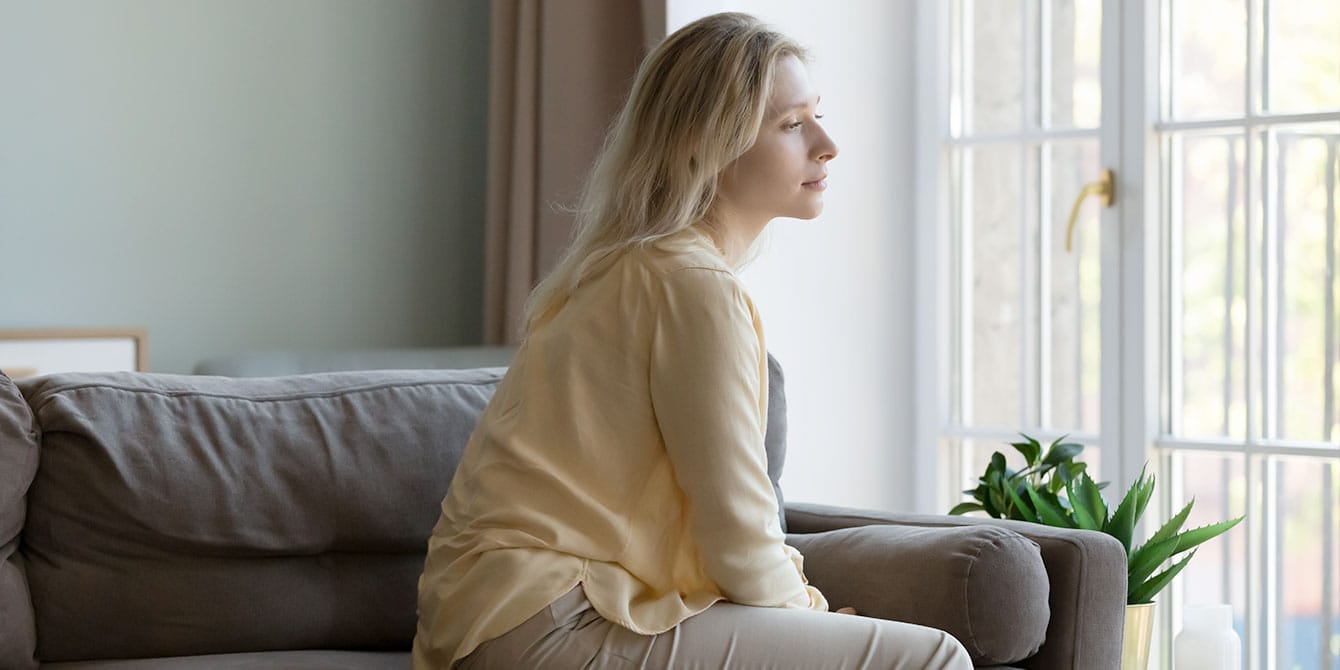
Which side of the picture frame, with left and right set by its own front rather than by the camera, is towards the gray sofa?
front

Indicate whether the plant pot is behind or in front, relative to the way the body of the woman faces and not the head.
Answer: in front

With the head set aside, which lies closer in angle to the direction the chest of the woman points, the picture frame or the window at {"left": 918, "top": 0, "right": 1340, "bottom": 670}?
the window

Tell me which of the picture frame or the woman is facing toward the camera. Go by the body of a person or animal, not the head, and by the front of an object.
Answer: the picture frame

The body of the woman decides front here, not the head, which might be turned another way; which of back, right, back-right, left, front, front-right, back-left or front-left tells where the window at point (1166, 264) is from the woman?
front-left

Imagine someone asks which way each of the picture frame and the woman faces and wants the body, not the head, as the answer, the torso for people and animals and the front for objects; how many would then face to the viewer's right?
1

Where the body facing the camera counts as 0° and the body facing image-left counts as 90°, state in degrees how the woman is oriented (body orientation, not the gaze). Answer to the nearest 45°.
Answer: approximately 270°

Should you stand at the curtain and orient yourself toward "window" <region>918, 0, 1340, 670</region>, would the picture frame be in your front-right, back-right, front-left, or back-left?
back-right

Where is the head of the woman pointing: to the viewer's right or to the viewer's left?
to the viewer's right

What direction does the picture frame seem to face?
toward the camera

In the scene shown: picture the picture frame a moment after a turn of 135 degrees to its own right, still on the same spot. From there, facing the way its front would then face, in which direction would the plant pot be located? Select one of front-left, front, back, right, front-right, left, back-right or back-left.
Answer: back

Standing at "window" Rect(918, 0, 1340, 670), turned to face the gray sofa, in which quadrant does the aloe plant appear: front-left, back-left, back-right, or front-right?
front-left

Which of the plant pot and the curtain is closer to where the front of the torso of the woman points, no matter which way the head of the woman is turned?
the plant pot

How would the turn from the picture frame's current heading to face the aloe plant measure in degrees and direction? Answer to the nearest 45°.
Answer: approximately 45° to its left
